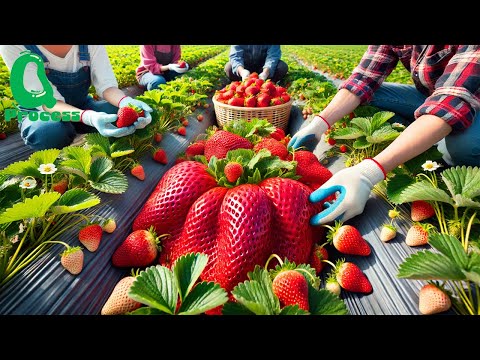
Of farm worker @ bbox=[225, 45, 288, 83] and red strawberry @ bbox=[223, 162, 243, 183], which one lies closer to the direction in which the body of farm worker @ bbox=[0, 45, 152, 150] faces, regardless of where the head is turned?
the red strawberry

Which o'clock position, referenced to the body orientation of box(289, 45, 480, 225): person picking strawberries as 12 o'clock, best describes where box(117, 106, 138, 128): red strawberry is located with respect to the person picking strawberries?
The red strawberry is roughly at 1 o'clock from the person picking strawberries.

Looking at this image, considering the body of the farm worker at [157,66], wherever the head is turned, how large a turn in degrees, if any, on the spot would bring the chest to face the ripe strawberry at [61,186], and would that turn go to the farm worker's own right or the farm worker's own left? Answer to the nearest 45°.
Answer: approximately 45° to the farm worker's own right

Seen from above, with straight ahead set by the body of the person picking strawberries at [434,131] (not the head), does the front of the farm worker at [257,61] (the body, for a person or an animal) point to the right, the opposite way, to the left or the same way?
to the left

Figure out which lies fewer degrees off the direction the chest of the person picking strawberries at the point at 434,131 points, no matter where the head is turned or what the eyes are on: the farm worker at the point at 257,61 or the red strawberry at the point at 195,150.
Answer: the red strawberry

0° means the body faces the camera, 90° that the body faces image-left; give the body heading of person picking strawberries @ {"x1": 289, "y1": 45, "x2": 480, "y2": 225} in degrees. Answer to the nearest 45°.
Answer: approximately 45°

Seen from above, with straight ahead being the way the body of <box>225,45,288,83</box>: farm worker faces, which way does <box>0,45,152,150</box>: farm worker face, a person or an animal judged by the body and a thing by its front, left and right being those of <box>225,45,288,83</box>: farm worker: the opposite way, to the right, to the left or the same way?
to the left

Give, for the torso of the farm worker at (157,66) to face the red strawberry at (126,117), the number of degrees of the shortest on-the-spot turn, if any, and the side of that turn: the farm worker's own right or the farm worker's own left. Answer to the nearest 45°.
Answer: approximately 45° to the farm worker's own right

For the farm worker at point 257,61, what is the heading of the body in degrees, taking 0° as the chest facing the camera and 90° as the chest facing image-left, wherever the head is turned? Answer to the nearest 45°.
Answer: approximately 0°

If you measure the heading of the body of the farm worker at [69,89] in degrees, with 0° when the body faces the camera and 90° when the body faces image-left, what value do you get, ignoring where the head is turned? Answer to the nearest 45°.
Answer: approximately 315°
